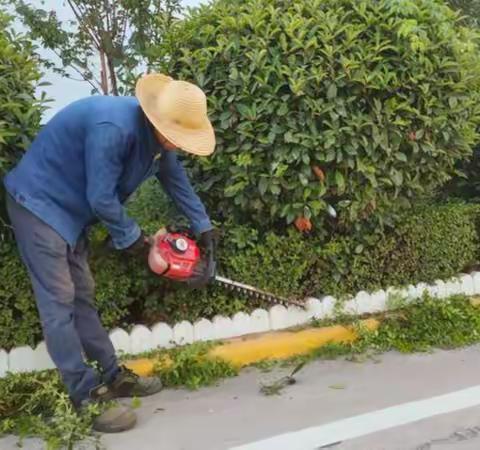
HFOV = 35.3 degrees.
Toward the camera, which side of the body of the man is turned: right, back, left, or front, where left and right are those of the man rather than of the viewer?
right

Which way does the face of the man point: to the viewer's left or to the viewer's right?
to the viewer's right

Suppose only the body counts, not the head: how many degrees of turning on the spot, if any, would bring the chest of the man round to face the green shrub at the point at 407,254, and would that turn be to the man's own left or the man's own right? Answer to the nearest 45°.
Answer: approximately 45° to the man's own left
